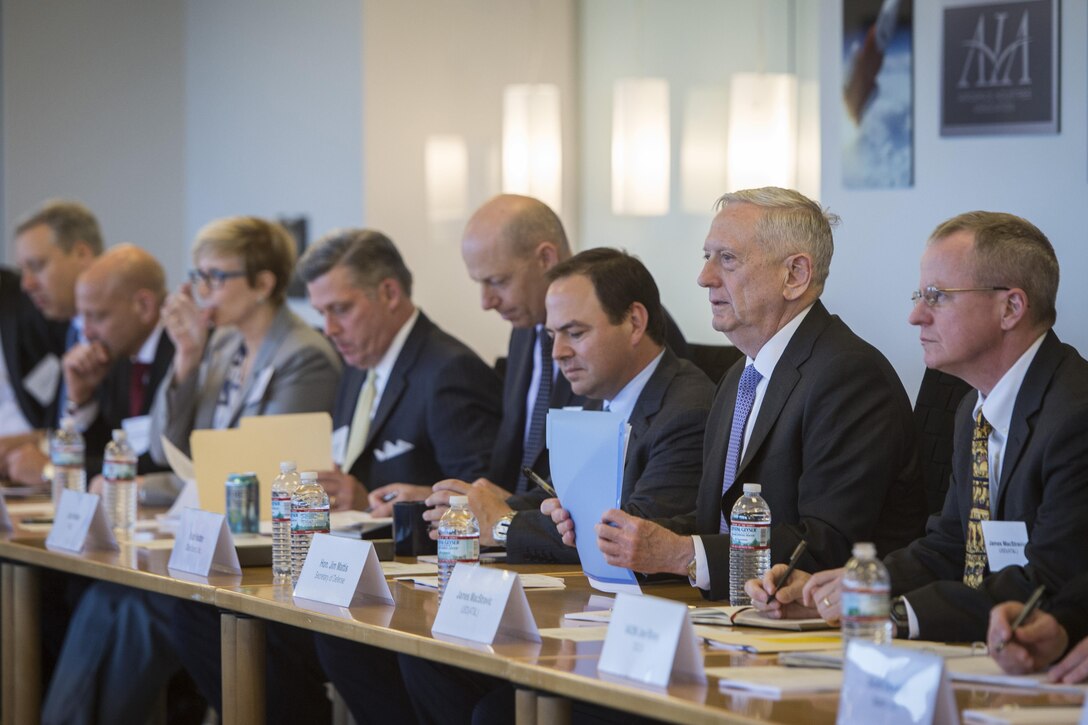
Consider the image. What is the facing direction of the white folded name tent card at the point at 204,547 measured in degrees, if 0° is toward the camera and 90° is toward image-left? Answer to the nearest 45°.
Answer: approximately 45°

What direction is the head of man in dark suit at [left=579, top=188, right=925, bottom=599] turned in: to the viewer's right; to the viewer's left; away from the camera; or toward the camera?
to the viewer's left

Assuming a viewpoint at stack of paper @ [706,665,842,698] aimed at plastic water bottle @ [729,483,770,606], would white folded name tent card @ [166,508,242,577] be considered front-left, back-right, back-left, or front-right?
front-left

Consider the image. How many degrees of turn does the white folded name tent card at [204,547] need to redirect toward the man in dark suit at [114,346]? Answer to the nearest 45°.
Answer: approximately 135° to its right

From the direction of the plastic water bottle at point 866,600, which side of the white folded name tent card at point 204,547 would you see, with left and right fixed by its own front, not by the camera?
left

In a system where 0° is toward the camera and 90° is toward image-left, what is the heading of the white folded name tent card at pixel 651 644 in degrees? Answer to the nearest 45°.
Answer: approximately 45°

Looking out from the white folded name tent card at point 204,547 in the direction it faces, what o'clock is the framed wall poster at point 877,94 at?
The framed wall poster is roughly at 7 o'clock from the white folded name tent card.

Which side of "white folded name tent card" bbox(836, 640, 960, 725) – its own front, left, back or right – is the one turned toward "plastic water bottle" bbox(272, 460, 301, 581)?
right

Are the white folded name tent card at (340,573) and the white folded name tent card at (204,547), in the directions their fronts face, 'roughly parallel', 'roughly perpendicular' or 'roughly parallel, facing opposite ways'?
roughly parallel

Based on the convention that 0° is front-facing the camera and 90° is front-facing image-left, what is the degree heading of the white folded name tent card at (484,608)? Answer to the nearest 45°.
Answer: approximately 45°

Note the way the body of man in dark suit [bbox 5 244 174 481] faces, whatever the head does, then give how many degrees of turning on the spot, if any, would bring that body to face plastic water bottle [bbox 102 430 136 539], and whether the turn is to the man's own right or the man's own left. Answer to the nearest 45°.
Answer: approximately 45° to the man's own left

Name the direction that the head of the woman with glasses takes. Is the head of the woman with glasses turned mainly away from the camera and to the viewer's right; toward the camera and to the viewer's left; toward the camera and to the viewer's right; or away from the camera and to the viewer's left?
toward the camera and to the viewer's left

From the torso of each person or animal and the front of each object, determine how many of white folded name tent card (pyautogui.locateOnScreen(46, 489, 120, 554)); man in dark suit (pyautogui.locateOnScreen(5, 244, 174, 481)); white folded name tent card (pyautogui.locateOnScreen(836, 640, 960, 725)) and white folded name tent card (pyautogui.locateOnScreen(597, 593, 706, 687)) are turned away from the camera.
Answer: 0

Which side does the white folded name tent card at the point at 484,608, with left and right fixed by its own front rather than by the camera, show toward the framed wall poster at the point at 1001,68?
back

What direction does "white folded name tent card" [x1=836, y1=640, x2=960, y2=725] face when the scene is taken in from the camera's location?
facing the viewer and to the left of the viewer

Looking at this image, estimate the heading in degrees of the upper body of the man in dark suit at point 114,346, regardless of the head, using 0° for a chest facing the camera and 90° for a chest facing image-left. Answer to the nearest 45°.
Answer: approximately 45°

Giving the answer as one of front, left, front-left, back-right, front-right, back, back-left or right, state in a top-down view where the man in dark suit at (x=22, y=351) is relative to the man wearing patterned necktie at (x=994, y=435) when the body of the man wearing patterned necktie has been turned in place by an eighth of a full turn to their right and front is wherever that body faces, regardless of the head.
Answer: front

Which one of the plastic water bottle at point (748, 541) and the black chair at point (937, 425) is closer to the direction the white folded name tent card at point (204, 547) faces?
the plastic water bottle
